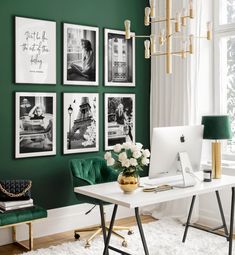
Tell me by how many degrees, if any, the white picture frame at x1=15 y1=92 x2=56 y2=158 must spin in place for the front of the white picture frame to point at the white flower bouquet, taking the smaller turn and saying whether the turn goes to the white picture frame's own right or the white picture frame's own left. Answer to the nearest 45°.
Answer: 0° — it already faces it

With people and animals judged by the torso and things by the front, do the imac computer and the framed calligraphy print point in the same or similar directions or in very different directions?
very different directions

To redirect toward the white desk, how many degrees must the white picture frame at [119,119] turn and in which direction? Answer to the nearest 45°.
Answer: approximately 45° to its right

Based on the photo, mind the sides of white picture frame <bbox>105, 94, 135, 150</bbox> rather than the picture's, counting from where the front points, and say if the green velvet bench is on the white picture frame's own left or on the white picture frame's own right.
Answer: on the white picture frame's own right

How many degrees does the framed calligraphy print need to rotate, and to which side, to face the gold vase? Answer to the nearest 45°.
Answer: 0° — it already faces it

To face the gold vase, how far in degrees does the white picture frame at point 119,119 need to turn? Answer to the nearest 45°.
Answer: approximately 45° to its right

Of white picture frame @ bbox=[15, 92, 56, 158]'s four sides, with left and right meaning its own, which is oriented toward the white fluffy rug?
front

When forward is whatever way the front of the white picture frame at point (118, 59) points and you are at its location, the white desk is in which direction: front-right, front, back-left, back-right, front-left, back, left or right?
front-right

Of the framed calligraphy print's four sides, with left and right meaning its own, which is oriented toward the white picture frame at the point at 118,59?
left

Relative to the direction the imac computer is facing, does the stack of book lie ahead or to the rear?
ahead

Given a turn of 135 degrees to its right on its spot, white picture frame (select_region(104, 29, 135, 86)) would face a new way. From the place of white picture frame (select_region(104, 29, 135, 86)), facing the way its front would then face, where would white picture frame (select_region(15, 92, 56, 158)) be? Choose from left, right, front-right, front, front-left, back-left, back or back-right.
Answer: front-left

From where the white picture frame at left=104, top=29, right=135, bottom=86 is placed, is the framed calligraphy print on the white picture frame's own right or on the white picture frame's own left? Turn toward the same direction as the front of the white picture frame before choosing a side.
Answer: on the white picture frame's own right

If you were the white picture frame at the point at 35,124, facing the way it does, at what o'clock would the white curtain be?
The white curtain is roughly at 10 o'clock from the white picture frame.
